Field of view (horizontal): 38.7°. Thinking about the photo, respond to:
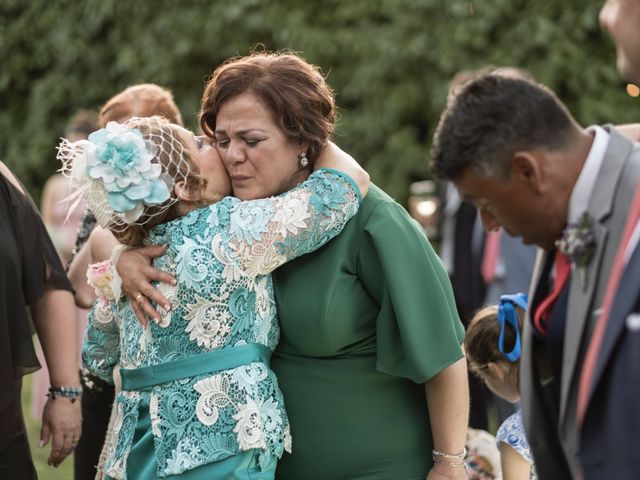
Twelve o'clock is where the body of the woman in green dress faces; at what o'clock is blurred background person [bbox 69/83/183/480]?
The blurred background person is roughly at 3 o'clock from the woman in green dress.

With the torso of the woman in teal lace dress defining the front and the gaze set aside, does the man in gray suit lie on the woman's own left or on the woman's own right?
on the woman's own right

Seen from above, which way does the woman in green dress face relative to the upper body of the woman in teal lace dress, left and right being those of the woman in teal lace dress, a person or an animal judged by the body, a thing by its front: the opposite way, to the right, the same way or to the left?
the opposite way

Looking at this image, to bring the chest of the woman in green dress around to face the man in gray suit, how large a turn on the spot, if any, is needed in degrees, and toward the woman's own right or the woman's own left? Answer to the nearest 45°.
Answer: approximately 90° to the woman's own left

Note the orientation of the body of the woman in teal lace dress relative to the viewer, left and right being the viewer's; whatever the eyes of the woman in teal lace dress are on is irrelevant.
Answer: facing away from the viewer and to the right of the viewer

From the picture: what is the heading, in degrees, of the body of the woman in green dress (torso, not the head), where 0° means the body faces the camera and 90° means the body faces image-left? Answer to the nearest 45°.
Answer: approximately 45°

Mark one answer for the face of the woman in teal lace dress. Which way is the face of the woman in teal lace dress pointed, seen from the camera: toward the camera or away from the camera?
away from the camera

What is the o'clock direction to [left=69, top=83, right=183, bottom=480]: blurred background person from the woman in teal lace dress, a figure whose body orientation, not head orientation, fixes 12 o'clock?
The blurred background person is roughly at 10 o'clock from the woman in teal lace dress.
